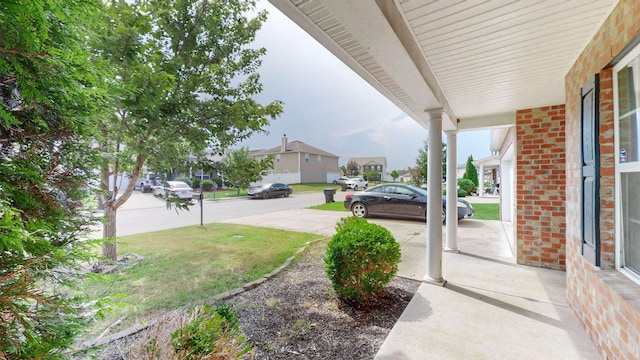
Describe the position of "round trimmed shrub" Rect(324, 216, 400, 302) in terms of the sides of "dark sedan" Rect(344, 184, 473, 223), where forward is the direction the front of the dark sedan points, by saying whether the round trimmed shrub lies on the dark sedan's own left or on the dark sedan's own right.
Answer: on the dark sedan's own right

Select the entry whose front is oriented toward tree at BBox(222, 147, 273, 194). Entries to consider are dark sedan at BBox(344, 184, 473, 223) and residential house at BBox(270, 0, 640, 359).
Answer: the residential house

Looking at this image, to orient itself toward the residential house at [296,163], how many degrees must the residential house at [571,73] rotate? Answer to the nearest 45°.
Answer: approximately 45° to its right

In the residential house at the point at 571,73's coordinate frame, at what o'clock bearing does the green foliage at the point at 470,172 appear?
The green foliage is roughly at 3 o'clock from the residential house.

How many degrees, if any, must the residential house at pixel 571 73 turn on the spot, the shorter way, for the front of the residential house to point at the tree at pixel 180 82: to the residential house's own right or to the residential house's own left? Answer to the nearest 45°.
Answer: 0° — it already faces it

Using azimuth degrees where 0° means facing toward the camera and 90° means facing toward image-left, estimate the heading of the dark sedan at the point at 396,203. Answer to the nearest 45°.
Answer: approximately 270°

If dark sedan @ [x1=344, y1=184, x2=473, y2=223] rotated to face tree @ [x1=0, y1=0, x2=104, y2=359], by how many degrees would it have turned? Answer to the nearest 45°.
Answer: approximately 90° to its right

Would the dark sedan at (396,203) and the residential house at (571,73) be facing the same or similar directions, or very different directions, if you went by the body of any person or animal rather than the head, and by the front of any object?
very different directions

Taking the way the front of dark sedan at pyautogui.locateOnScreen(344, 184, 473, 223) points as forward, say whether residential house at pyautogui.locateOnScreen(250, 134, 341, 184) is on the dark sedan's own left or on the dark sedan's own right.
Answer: on the dark sedan's own left

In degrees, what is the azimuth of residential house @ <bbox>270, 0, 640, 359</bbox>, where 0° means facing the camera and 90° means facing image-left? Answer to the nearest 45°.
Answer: approximately 90°
